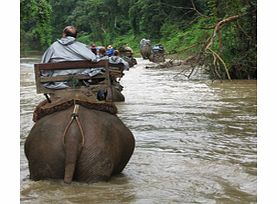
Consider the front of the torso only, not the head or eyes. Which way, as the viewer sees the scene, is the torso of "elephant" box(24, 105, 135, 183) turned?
away from the camera

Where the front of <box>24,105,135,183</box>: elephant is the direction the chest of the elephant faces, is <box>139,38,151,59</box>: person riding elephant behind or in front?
in front
